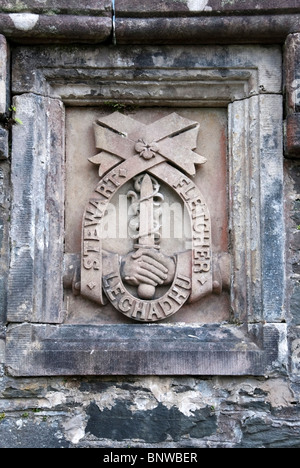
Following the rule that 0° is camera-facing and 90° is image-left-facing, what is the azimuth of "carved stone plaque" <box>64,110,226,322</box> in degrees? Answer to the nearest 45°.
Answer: approximately 0°

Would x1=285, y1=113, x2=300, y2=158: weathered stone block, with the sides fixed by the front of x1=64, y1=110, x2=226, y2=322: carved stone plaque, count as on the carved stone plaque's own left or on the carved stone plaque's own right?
on the carved stone plaque's own left

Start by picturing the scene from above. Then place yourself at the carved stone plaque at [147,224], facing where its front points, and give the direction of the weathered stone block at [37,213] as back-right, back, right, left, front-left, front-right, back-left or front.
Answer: right
